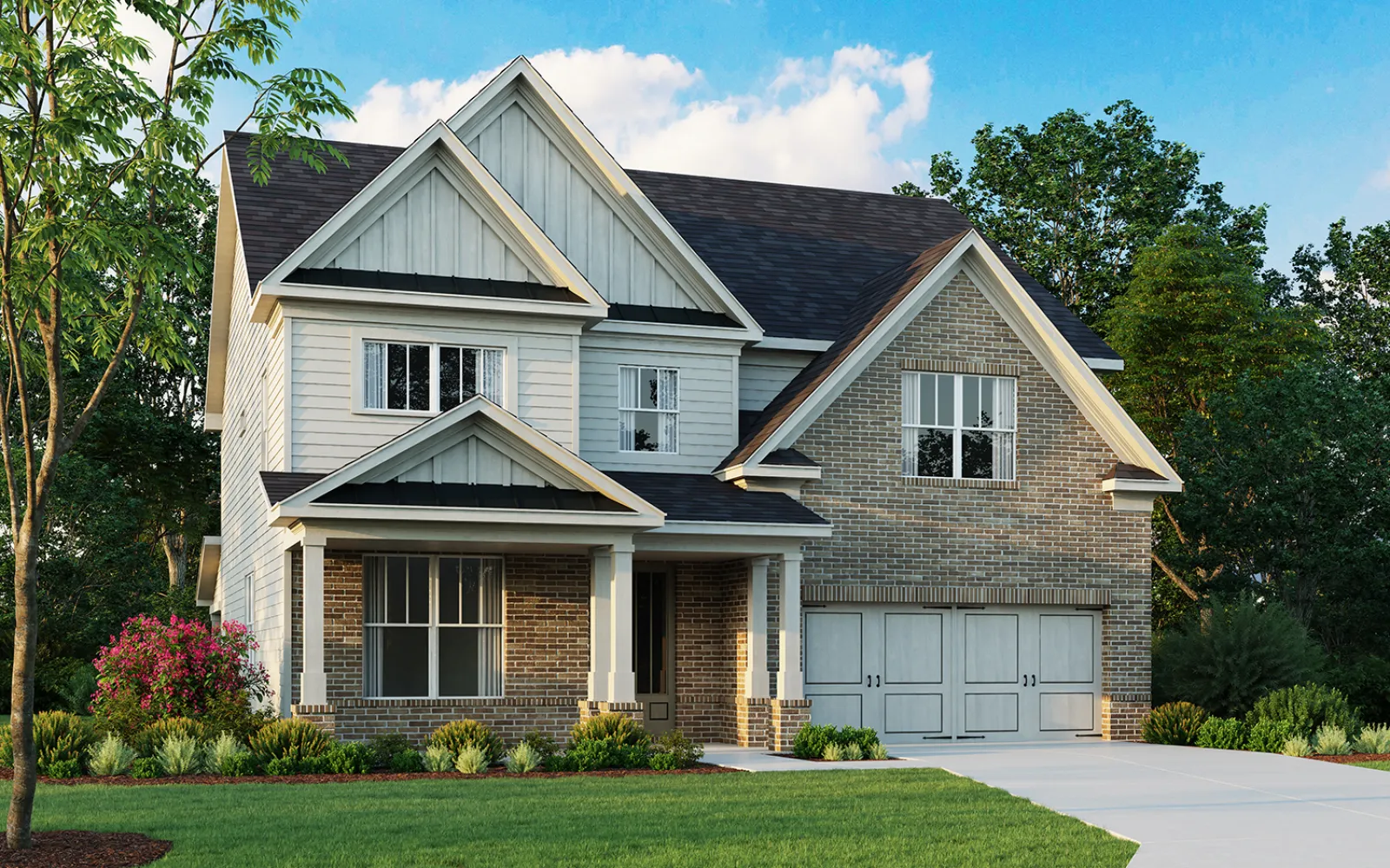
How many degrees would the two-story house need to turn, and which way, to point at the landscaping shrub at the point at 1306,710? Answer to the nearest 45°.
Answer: approximately 90° to its left

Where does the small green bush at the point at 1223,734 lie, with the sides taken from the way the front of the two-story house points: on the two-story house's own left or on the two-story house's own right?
on the two-story house's own left

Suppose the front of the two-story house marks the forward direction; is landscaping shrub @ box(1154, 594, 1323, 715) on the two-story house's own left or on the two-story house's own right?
on the two-story house's own left

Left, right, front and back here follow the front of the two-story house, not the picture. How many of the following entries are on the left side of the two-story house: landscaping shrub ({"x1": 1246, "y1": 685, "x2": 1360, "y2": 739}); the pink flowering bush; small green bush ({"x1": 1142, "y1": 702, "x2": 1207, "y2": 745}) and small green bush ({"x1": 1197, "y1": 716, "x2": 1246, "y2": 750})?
3

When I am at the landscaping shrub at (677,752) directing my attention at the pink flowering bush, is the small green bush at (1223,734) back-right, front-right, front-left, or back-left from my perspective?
back-right

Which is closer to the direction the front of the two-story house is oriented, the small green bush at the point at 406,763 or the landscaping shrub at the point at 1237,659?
the small green bush

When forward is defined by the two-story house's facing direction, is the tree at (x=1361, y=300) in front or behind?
behind

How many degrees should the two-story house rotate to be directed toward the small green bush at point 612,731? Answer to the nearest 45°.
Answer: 0° — it already faces it

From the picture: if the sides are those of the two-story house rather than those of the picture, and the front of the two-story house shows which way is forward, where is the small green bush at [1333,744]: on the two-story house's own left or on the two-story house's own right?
on the two-story house's own left

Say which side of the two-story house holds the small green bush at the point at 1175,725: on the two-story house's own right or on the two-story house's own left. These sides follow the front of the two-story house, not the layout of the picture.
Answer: on the two-story house's own left

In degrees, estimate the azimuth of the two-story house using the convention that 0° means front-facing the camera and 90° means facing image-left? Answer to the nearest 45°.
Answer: approximately 0°

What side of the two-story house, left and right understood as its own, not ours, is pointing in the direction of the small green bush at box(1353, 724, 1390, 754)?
left
